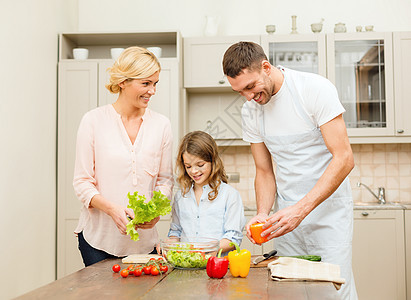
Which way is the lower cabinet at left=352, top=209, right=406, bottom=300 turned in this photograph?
toward the camera

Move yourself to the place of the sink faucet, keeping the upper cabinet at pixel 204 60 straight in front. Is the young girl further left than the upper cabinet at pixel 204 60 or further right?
left

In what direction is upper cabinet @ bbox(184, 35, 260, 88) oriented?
toward the camera

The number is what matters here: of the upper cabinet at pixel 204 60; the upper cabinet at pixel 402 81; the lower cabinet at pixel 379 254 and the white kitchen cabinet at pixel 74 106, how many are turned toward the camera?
4

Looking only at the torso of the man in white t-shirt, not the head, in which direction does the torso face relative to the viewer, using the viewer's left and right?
facing the viewer and to the left of the viewer

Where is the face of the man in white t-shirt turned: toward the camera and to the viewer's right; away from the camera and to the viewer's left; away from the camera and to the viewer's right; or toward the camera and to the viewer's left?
toward the camera and to the viewer's left

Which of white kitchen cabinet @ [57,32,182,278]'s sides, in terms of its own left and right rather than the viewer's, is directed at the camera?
front

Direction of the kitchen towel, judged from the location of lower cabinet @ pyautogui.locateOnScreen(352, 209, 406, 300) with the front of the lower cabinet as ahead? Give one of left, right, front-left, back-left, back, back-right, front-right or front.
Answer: front

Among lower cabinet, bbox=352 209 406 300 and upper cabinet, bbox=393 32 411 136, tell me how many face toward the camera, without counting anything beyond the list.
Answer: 2

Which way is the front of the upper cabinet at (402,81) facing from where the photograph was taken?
facing the viewer

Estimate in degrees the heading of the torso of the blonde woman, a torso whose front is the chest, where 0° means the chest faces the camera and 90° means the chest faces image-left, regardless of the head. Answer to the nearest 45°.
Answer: approximately 315°

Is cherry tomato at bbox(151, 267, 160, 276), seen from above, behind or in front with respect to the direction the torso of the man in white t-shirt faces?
in front

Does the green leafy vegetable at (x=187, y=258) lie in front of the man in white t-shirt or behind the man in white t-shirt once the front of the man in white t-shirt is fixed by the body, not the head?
in front

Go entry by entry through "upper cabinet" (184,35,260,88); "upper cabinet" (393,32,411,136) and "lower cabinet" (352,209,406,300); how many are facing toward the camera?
3

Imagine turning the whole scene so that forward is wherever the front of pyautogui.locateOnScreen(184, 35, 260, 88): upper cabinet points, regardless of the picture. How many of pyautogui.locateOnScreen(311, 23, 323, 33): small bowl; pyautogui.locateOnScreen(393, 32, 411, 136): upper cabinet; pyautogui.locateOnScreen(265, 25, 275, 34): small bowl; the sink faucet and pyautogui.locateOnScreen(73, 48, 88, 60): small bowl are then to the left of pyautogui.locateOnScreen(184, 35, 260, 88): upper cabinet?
4

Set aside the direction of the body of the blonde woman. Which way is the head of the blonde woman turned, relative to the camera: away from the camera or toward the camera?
toward the camera
